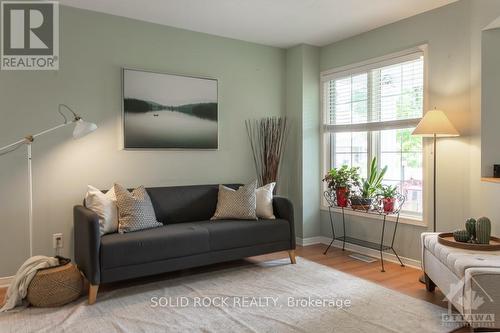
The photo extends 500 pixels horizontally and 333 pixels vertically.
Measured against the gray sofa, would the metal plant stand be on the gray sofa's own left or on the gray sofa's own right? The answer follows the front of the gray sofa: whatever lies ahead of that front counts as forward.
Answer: on the gray sofa's own left

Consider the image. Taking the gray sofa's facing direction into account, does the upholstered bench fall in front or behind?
in front

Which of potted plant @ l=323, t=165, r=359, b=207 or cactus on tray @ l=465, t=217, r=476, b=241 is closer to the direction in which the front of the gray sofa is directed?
the cactus on tray

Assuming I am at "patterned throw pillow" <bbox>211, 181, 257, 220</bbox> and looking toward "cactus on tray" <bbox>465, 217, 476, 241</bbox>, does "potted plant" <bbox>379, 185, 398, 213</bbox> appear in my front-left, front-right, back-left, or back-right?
front-left

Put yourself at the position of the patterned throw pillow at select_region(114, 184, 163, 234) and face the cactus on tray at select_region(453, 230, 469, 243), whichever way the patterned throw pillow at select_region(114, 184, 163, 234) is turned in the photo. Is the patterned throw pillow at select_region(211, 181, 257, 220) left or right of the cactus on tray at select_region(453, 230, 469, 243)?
left

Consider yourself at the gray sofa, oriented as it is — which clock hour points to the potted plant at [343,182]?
The potted plant is roughly at 10 o'clock from the gray sofa.

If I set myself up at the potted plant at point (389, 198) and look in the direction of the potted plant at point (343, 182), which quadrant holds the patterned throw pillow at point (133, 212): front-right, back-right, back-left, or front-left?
front-left

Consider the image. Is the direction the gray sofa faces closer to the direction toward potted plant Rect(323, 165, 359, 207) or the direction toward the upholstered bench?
the upholstered bench

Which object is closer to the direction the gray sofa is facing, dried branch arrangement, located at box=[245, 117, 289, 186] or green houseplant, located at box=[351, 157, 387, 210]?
the green houseplant

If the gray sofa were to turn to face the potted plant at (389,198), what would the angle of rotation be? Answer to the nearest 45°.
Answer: approximately 45° to its left

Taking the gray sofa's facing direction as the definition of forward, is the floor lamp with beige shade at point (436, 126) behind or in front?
in front

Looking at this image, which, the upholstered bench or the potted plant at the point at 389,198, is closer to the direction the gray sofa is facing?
the upholstered bench

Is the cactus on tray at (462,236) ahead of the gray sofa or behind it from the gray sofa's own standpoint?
ahead

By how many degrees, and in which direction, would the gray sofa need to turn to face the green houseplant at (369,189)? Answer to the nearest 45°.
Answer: approximately 45° to its left

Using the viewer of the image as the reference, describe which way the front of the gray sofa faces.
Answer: facing the viewer and to the right of the viewer

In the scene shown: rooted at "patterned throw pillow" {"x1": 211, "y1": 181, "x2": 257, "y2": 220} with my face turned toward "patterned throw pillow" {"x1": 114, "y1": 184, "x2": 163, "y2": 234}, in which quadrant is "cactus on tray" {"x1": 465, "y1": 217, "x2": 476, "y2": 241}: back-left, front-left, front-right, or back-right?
back-left
